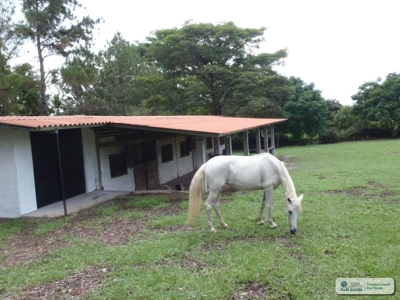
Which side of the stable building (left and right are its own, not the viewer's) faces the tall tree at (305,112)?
left

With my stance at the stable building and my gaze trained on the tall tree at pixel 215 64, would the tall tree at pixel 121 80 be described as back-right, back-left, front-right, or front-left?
front-left

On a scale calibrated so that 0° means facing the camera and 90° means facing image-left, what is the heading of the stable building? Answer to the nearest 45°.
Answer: approximately 315°

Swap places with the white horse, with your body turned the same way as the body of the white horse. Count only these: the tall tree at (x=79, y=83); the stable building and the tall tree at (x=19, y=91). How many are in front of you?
0

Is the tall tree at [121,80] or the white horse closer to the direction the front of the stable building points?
the white horse

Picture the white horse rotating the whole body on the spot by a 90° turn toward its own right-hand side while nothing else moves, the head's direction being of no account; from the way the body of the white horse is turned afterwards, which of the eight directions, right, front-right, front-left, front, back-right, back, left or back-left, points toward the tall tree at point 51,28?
back-right

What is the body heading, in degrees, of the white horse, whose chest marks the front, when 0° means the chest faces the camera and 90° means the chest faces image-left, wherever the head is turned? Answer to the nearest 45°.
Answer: approximately 270°

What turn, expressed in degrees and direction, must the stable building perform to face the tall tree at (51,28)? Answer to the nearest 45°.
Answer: approximately 135° to its left

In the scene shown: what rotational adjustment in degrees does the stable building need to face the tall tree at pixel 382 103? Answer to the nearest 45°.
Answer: approximately 90° to its left

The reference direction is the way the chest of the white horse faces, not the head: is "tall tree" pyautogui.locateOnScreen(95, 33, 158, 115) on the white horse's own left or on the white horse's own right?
on the white horse's own left

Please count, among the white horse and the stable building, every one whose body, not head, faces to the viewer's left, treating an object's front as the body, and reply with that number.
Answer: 0

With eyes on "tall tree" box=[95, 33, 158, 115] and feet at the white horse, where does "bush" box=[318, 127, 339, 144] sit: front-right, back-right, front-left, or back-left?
front-right

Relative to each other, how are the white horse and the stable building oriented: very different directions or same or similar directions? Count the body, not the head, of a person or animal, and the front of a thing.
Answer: same or similar directions

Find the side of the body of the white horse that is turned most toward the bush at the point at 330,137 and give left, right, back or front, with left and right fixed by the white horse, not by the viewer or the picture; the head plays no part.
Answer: left

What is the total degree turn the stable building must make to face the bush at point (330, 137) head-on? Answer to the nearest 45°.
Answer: approximately 90° to its left

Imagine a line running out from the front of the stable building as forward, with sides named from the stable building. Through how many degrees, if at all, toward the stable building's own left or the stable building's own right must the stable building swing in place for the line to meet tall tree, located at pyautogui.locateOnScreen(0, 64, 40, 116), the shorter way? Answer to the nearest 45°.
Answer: approximately 180°

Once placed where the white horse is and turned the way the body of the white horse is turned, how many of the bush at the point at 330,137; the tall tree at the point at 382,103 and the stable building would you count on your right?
0

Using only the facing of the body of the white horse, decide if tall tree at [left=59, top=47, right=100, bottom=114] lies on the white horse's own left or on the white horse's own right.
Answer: on the white horse's own left
